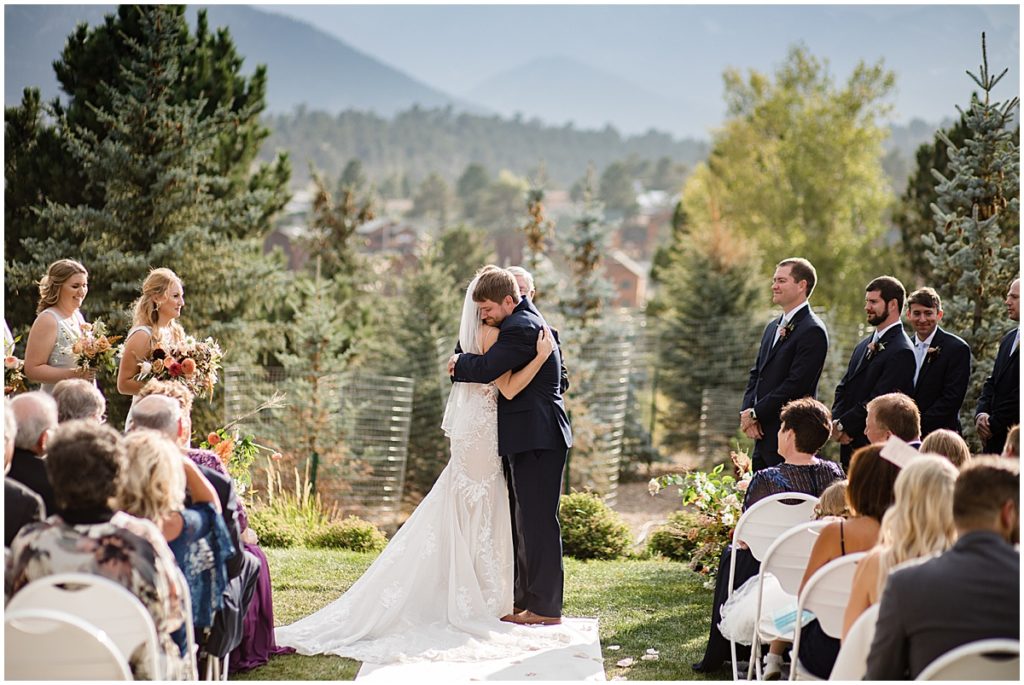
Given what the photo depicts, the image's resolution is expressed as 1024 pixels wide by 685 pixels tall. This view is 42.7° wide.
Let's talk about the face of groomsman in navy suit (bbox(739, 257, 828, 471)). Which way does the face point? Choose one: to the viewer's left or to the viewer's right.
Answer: to the viewer's left

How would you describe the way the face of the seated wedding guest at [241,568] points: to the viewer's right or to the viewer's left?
to the viewer's right

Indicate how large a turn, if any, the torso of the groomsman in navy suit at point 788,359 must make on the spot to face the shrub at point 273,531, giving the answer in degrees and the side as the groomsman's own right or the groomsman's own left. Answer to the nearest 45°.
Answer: approximately 45° to the groomsman's own right

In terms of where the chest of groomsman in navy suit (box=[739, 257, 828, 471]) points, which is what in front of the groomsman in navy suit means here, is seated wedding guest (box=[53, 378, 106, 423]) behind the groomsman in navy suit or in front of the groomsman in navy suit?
in front

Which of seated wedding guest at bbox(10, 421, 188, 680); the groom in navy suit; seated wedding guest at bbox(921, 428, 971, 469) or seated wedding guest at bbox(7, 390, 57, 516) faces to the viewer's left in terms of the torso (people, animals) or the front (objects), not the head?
the groom in navy suit

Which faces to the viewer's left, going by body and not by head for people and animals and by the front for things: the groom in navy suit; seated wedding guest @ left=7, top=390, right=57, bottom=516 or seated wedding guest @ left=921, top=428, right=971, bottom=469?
the groom in navy suit

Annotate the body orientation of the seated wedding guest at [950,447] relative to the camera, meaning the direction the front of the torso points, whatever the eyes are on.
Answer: away from the camera

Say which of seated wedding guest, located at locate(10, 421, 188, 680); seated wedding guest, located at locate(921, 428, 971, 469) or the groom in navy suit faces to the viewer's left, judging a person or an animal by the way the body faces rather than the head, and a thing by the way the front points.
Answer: the groom in navy suit

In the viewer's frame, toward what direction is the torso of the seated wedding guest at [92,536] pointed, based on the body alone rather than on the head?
away from the camera

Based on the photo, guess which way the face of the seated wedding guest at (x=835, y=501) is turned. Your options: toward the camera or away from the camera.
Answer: away from the camera

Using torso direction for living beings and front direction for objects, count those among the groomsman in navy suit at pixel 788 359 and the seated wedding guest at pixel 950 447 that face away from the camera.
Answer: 1

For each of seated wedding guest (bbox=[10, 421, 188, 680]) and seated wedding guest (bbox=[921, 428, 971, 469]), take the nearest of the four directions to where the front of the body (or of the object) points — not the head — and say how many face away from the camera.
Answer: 2

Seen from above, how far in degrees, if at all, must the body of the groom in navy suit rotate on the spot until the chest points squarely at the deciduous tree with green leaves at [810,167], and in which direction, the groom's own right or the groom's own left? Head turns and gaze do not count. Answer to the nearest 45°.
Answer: approximately 90° to the groom's own right

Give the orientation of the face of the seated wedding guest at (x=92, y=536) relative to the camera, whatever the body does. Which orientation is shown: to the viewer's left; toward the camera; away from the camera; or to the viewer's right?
away from the camera

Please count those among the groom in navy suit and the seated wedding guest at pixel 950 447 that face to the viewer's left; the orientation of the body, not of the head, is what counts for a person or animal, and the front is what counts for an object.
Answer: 1

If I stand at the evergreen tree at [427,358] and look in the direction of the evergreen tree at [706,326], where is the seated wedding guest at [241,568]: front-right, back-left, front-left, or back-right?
back-right

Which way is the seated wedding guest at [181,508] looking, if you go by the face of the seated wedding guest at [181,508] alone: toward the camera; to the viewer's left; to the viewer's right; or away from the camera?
away from the camera

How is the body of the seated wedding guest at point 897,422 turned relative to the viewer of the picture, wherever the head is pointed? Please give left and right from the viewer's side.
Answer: facing away from the viewer and to the left of the viewer
